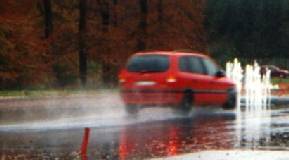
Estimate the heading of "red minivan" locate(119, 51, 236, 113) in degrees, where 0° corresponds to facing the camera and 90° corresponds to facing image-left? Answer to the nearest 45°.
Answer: approximately 225°
